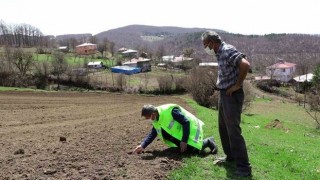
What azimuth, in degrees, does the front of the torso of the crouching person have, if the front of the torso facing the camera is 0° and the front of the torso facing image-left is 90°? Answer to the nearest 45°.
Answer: approximately 90°

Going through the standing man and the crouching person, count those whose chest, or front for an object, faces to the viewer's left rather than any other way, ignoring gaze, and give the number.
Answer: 2

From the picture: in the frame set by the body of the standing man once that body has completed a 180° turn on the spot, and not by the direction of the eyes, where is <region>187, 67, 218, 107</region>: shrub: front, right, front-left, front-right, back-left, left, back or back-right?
left

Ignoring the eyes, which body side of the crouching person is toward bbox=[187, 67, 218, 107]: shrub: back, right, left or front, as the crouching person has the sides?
right

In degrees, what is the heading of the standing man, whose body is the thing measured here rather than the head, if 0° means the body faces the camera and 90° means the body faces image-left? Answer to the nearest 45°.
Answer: approximately 90°

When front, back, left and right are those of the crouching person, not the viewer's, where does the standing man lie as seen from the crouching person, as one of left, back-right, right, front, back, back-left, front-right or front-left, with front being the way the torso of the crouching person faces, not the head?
back-left

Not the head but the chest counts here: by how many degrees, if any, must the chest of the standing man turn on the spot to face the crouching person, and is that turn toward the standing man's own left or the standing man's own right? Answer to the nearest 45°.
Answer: approximately 45° to the standing man's own right

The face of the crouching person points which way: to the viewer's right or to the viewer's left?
to the viewer's left

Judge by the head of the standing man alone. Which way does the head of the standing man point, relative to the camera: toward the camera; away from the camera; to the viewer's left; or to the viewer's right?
to the viewer's left
